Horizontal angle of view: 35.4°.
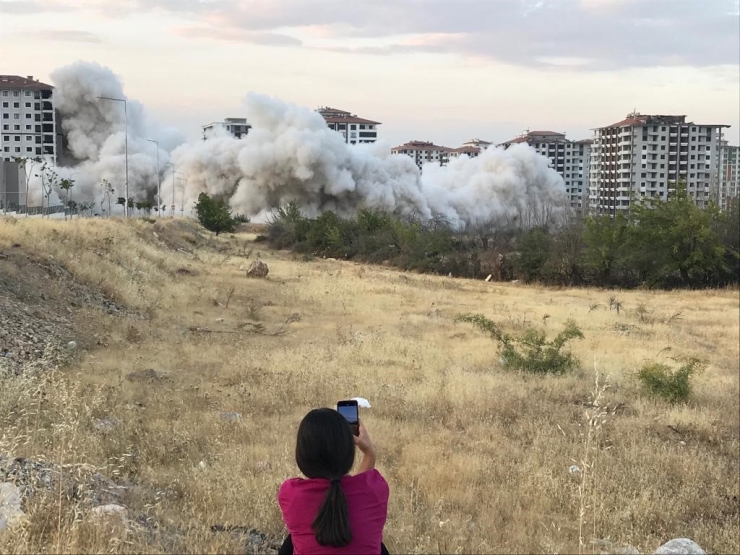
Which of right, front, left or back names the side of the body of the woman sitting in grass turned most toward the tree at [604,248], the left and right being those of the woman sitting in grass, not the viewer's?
front

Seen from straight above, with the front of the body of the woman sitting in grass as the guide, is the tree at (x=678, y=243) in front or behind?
in front

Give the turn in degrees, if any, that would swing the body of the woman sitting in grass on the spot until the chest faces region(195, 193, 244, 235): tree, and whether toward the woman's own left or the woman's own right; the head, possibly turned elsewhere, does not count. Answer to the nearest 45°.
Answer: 0° — they already face it

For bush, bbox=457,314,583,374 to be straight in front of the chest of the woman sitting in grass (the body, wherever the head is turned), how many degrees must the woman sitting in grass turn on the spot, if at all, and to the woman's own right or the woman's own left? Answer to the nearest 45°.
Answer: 0° — they already face it

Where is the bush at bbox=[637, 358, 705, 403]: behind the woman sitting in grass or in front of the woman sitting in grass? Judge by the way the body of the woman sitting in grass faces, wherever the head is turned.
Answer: in front

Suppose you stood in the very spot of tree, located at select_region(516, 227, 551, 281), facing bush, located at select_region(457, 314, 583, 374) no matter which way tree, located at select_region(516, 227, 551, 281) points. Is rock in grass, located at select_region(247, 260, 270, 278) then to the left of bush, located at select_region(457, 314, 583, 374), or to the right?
right

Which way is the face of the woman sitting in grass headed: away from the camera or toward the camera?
away from the camera

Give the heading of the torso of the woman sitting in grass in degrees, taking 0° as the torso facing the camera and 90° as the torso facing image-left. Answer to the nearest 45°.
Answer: approximately 180°

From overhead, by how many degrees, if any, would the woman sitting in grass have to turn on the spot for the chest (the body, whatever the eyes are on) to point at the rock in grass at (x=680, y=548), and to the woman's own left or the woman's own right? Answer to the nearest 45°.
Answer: approximately 45° to the woman's own right

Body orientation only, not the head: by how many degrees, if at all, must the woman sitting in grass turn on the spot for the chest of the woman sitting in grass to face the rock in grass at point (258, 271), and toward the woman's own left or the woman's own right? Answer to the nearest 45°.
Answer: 0° — they already face it

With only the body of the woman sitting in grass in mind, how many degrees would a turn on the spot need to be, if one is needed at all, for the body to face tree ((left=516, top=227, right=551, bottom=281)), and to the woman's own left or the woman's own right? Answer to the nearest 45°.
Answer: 0° — they already face it

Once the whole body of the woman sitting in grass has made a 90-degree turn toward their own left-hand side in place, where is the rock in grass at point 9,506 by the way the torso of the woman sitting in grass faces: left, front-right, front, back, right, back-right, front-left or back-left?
front-right

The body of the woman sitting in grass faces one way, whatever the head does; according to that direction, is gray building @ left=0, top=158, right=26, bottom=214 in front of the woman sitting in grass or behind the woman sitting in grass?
in front
